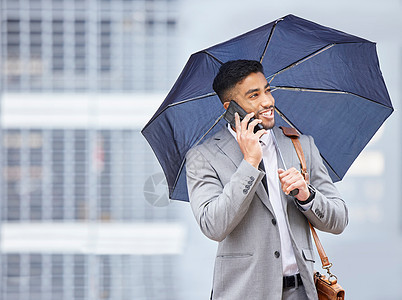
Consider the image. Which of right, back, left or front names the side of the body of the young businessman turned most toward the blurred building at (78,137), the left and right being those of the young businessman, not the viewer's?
back

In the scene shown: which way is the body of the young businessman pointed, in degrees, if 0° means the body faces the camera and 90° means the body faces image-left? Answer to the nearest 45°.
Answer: approximately 315°
